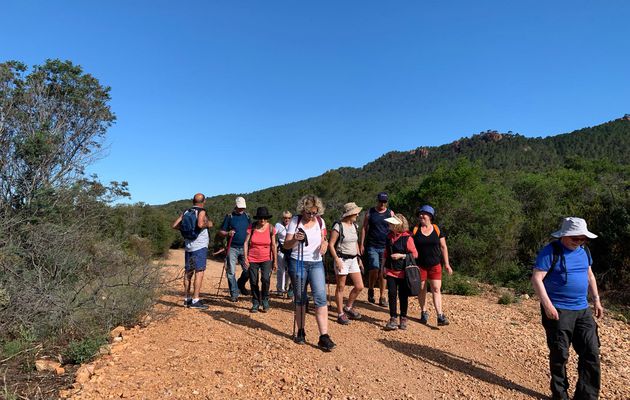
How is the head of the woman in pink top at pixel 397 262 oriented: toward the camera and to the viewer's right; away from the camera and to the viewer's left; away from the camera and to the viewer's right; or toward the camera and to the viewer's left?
toward the camera and to the viewer's left

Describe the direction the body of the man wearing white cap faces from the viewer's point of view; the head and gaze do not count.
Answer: toward the camera

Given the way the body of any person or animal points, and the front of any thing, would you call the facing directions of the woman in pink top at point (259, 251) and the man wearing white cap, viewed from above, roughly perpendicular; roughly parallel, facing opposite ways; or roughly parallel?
roughly parallel

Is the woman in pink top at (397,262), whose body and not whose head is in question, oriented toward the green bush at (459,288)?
no

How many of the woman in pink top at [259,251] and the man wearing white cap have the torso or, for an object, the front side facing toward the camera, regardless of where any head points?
2

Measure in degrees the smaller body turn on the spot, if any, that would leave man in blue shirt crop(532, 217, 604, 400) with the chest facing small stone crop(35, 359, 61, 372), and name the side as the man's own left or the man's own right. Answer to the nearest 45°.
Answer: approximately 90° to the man's own right

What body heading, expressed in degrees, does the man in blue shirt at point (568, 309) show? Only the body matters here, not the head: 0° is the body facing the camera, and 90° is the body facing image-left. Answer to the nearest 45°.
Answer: approximately 315°

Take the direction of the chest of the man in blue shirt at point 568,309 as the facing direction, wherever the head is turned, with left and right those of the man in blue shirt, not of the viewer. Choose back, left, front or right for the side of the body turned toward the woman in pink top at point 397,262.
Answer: back

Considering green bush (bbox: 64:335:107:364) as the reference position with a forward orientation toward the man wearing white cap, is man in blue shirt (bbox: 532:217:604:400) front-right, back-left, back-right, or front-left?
front-right

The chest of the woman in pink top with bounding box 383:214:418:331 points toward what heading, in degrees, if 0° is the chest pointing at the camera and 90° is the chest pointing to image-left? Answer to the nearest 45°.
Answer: approximately 45°

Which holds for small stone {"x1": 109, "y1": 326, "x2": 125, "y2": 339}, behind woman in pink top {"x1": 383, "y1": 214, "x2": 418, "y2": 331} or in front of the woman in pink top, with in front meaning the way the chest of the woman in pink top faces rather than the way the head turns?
in front

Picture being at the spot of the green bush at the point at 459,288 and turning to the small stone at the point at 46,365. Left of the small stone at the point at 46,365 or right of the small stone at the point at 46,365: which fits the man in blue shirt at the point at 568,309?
left

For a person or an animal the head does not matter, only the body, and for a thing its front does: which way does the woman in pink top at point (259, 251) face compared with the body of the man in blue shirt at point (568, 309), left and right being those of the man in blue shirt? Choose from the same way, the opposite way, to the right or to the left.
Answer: the same way

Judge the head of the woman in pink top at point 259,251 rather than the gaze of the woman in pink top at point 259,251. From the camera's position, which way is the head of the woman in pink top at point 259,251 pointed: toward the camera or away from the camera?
toward the camera

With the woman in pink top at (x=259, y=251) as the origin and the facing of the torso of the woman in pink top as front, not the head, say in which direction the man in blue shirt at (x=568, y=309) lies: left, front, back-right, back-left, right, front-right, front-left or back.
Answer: front-left
